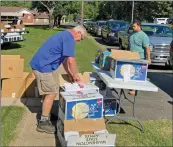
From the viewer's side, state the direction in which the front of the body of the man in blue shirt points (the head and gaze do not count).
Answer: to the viewer's right

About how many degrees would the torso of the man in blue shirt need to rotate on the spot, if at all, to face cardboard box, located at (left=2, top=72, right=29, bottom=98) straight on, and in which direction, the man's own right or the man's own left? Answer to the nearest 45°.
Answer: approximately 135° to the man's own left

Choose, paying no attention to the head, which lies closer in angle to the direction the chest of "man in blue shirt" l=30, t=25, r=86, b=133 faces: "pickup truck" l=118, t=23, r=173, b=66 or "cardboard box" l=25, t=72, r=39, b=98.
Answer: the pickup truck

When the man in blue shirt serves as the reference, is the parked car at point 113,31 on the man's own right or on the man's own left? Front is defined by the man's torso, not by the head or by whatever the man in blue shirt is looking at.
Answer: on the man's own left

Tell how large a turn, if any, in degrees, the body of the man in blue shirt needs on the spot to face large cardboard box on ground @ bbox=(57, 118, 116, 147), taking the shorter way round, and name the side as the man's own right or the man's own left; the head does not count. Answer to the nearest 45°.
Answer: approximately 45° to the man's own right

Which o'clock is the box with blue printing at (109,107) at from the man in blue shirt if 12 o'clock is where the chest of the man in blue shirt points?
The box with blue printing is roughly at 11 o'clock from the man in blue shirt.
